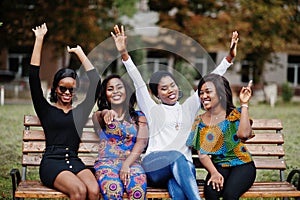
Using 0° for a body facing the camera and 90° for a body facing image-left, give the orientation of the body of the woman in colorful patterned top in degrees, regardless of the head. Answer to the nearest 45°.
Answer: approximately 45°

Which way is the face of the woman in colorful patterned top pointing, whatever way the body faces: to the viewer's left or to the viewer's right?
to the viewer's left

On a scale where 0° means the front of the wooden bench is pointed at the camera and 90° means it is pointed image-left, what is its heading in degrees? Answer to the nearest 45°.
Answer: approximately 0°

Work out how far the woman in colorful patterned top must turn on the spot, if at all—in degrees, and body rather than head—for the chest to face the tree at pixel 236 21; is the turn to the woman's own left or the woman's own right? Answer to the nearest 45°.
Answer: approximately 135° to the woman's own right
